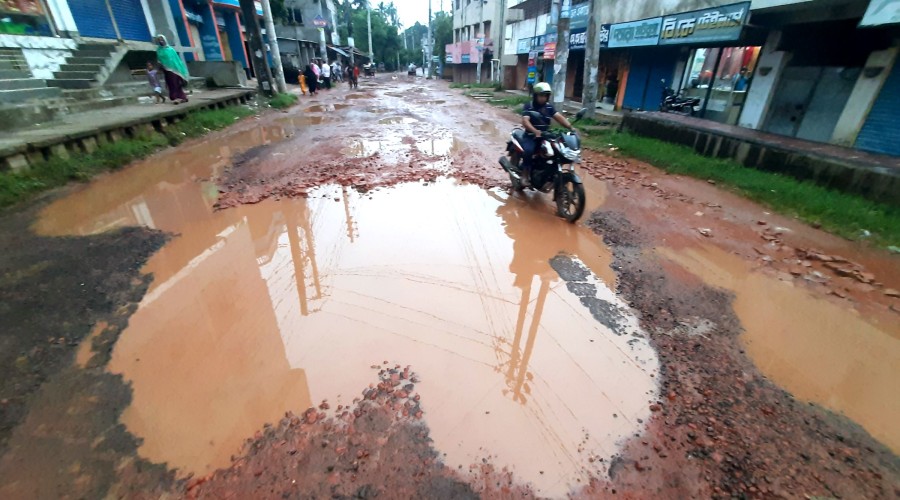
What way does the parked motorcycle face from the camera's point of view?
to the viewer's left

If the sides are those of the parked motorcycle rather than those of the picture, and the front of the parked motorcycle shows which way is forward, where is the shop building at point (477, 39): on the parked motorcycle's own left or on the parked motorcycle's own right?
on the parked motorcycle's own right

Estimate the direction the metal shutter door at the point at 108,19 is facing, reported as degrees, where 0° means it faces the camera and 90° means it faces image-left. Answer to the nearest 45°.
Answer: approximately 315°

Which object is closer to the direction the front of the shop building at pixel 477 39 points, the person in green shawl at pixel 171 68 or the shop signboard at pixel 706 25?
the person in green shawl

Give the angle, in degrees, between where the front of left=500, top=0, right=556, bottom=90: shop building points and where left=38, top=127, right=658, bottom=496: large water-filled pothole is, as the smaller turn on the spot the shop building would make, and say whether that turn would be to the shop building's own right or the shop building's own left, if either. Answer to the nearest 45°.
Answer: approximately 45° to the shop building's own left

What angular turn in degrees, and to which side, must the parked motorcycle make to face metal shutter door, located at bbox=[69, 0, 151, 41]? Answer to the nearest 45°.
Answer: approximately 45° to its left

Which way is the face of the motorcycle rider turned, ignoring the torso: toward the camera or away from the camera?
toward the camera

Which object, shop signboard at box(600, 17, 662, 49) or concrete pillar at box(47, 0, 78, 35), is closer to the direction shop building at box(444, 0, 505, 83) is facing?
the concrete pillar

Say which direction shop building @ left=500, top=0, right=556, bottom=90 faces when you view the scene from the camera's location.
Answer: facing the viewer and to the left of the viewer

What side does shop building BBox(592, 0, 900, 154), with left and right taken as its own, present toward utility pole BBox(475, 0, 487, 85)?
right

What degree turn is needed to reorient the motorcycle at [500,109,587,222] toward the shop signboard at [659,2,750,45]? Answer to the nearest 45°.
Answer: approximately 90° to its left

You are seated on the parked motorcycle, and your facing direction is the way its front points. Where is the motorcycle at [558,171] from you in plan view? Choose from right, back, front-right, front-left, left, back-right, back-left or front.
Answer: left

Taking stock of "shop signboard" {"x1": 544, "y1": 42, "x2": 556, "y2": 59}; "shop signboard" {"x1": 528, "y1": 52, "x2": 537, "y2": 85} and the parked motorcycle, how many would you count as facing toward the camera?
2

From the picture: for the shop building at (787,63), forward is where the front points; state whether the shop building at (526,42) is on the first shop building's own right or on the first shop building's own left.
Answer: on the first shop building's own right

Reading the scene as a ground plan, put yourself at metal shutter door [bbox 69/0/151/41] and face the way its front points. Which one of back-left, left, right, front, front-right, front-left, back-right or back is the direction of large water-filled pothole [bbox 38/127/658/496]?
front-right

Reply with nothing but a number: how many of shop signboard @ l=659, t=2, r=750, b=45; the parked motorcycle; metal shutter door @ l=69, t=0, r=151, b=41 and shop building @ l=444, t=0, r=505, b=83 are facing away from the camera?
0
